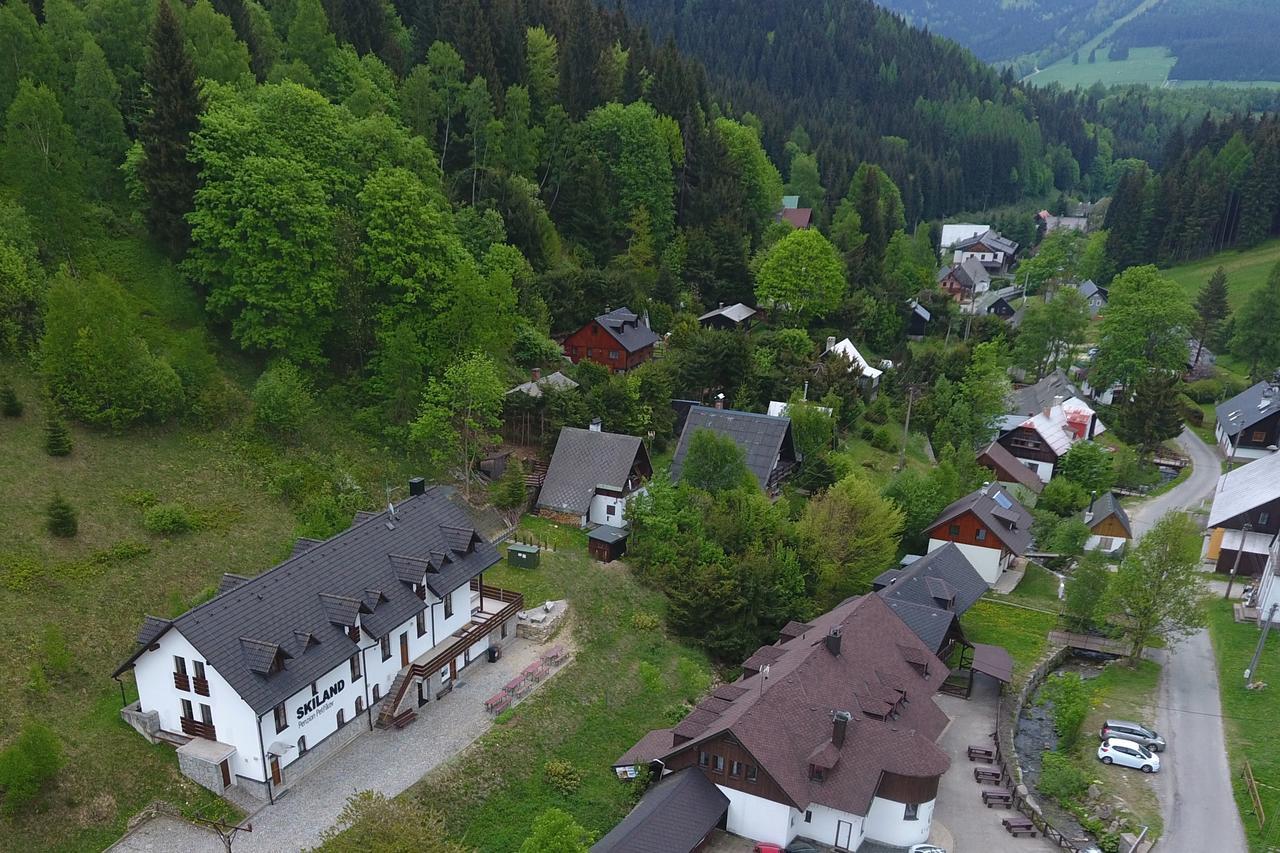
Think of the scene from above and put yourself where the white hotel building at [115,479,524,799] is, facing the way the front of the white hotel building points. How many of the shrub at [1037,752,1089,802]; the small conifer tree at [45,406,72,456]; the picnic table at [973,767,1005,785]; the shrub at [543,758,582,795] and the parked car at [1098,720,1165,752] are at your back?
1

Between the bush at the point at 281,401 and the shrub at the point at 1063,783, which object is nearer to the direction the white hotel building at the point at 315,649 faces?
the shrub

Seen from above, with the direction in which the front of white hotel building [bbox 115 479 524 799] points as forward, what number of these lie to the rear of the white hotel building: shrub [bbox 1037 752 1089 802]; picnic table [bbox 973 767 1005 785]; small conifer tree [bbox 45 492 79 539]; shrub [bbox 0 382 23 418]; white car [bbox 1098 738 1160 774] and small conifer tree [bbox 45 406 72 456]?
3

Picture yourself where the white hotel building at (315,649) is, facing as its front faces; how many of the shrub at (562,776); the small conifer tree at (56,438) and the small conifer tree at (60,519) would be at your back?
2

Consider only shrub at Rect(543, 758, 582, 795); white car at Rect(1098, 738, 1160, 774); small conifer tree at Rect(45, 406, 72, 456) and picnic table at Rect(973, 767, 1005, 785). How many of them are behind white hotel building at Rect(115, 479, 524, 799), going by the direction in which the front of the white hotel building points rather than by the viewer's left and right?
1

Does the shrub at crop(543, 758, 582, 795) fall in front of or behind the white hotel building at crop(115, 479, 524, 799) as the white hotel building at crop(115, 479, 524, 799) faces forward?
in front

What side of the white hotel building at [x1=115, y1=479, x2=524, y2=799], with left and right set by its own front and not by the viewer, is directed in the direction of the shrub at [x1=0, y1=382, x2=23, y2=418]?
back

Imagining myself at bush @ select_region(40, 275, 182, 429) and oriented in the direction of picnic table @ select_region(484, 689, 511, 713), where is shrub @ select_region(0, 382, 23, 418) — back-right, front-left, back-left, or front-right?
back-right

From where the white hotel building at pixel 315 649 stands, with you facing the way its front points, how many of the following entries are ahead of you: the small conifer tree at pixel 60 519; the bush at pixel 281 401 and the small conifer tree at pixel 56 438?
0

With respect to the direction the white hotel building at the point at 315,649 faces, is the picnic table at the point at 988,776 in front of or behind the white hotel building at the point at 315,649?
in front

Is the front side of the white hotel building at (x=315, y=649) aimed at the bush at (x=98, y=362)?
no

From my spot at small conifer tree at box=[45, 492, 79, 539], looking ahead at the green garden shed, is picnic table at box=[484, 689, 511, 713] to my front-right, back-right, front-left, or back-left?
front-right

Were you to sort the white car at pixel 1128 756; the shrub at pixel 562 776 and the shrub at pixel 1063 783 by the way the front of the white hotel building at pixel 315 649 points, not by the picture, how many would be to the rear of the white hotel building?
0

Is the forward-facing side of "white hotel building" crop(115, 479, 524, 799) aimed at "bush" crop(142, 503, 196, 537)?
no

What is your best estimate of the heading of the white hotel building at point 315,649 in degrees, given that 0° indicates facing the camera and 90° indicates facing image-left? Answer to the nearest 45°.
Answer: approximately 315°

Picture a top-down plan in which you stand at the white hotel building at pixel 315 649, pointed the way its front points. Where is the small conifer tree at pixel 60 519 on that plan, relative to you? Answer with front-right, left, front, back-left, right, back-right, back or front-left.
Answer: back

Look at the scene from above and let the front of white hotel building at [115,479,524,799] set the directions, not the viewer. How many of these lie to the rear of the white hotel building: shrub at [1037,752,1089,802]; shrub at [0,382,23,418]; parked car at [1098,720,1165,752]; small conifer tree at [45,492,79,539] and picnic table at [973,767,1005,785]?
2

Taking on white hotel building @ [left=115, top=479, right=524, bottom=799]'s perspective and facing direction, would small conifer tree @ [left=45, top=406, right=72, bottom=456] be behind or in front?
behind
